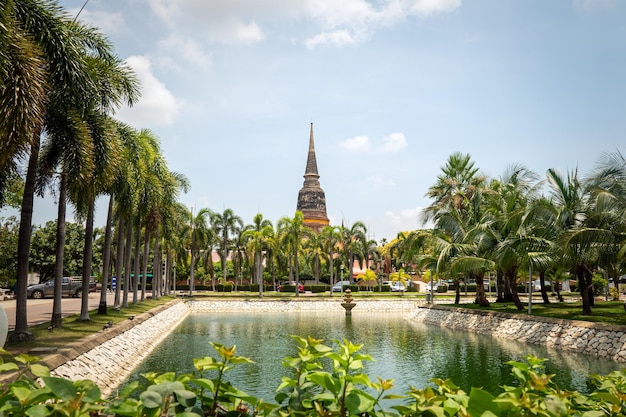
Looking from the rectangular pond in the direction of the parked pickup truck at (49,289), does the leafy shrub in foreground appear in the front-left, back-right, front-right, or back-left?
back-left

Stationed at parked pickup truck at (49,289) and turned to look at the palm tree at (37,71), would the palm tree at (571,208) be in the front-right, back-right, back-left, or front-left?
front-left

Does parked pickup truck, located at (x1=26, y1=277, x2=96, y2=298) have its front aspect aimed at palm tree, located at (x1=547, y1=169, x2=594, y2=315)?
no

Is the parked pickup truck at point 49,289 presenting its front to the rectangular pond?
no

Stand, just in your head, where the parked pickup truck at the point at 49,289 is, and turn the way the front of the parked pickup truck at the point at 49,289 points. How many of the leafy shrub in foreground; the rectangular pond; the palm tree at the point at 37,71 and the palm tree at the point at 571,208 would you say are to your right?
0

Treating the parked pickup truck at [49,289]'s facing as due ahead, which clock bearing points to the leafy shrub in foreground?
The leafy shrub in foreground is roughly at 9 o'clock from the parked pickup truck.

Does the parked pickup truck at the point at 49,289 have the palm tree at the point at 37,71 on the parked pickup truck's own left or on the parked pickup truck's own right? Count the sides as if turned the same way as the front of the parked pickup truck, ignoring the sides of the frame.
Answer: on the parked pickup truck's own left

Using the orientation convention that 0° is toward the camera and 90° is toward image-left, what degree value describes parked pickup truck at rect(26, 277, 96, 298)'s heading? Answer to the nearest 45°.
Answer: approximately 90°

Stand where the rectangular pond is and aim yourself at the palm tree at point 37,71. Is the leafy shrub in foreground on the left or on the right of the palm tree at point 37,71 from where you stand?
left

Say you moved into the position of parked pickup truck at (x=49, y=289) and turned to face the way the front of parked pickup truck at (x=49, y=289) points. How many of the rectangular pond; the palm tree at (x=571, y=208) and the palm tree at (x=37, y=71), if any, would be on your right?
0
